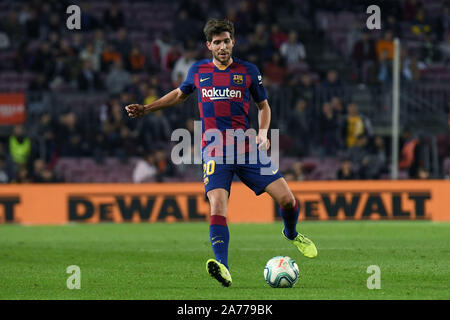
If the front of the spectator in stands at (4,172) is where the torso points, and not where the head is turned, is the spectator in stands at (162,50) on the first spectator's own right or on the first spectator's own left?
on the first spectator's own left

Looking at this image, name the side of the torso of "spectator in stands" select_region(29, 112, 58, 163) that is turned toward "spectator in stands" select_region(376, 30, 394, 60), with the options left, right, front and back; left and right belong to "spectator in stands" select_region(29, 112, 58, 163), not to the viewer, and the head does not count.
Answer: left

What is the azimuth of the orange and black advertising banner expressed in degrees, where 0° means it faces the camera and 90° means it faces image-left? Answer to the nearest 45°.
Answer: approximately 0°

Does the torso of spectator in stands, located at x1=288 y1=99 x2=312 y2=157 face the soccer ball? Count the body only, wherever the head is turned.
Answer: yes

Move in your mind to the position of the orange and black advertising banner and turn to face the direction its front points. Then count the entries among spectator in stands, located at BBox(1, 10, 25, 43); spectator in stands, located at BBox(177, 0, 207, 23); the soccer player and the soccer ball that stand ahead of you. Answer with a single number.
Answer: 2

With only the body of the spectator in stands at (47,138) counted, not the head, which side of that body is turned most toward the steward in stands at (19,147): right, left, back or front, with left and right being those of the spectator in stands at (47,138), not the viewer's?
right
